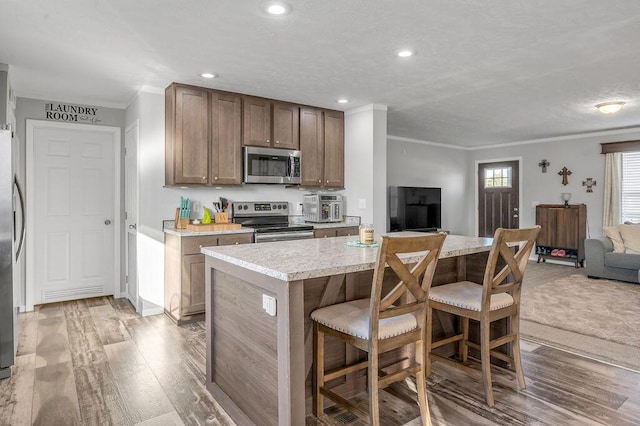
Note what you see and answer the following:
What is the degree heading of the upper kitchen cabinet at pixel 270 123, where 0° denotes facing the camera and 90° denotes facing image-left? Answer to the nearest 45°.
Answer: approximately 315°

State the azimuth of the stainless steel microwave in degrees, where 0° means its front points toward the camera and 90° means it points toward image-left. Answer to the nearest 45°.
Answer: approximately 315°

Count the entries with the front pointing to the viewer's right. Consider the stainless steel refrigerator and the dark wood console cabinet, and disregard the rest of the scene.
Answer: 1

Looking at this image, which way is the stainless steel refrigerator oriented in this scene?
to the viewer's right

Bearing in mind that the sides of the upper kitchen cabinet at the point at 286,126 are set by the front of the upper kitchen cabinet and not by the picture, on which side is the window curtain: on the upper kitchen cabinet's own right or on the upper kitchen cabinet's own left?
on the upper kitchen cabinet's own left

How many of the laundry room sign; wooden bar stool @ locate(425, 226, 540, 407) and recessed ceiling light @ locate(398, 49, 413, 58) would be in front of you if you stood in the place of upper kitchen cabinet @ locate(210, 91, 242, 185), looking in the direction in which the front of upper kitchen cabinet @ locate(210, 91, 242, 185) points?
2
